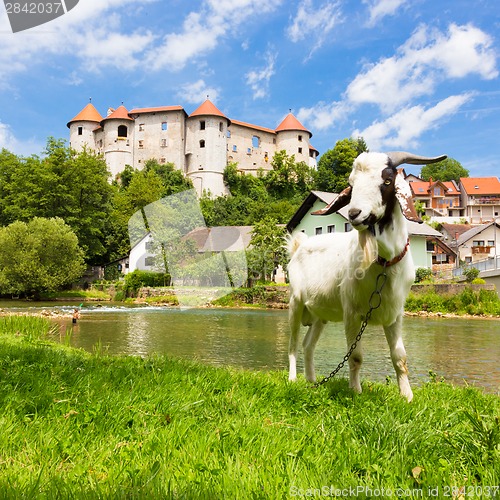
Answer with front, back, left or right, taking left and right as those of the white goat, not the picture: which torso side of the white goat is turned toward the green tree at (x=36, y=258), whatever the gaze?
back

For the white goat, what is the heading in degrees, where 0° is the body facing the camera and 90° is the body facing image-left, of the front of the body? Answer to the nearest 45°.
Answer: approximately 315°

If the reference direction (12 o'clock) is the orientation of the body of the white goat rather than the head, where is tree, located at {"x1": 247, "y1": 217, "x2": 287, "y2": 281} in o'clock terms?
The tree is roughly at 7 o'clock from the white goat.

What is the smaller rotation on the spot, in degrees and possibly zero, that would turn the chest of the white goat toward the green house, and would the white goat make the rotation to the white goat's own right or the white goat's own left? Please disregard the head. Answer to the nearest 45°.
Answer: approximately 135° to the white goat's own left
